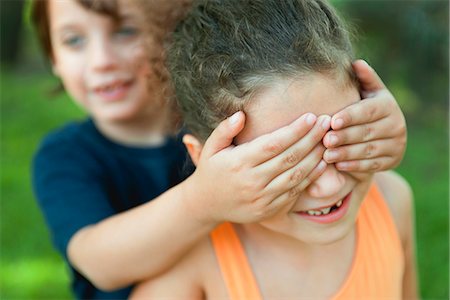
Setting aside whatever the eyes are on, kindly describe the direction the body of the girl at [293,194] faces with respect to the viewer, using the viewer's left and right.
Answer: facing the viewer and to the right of the viewer
